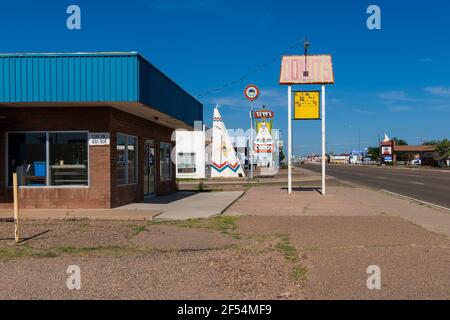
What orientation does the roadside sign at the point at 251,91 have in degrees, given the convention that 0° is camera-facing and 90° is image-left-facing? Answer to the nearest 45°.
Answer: approximately 0°

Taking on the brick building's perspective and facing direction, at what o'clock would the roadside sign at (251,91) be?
The roadside sign is roughly at 10 o'clock from the brick building.

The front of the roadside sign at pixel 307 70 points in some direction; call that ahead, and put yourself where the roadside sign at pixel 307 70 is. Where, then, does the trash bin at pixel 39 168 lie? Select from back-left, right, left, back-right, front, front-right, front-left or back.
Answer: front-right

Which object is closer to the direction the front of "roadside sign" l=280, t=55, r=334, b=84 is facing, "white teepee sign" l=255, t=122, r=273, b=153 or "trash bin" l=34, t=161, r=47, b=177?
the trash bin

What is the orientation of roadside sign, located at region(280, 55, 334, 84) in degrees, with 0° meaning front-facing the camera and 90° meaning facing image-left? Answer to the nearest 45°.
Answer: approximately 0°

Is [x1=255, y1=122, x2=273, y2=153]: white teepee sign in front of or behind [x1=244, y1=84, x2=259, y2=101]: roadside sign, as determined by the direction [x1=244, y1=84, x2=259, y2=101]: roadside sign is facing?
behind
